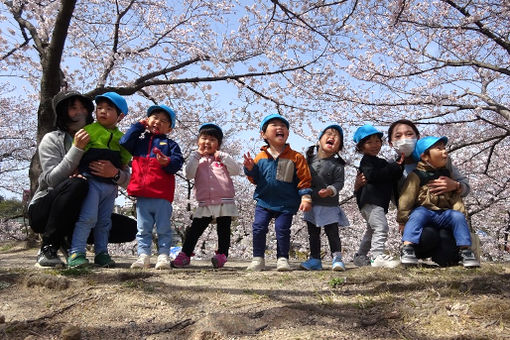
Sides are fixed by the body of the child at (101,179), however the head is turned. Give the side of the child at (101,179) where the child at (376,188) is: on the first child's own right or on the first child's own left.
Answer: on the first child's own left

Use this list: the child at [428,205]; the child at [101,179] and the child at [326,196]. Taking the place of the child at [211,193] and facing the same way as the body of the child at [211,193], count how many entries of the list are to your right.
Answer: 1

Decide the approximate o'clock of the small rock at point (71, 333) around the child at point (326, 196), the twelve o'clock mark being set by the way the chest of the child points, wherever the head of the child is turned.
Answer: The small rock is roughly at 1 o'clock from the child.

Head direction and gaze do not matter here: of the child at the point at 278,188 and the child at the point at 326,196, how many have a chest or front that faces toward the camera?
2

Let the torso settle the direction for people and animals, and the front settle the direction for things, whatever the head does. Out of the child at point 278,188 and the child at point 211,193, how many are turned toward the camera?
2

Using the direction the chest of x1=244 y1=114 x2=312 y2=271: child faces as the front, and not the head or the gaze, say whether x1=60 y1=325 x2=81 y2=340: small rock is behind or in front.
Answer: in front

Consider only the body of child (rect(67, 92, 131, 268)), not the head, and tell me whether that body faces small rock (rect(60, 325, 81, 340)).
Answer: yes

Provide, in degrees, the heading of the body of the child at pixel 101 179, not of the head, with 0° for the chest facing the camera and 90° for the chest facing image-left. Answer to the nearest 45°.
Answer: approximately 0°

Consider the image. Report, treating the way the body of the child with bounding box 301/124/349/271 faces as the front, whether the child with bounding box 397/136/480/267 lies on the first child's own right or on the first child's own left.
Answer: on the first child's own left

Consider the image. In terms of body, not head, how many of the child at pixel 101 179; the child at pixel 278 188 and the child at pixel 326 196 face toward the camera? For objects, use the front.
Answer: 3

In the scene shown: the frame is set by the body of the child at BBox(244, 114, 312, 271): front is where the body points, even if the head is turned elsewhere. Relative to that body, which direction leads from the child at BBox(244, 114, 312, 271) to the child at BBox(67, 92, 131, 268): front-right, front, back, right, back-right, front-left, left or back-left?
right
